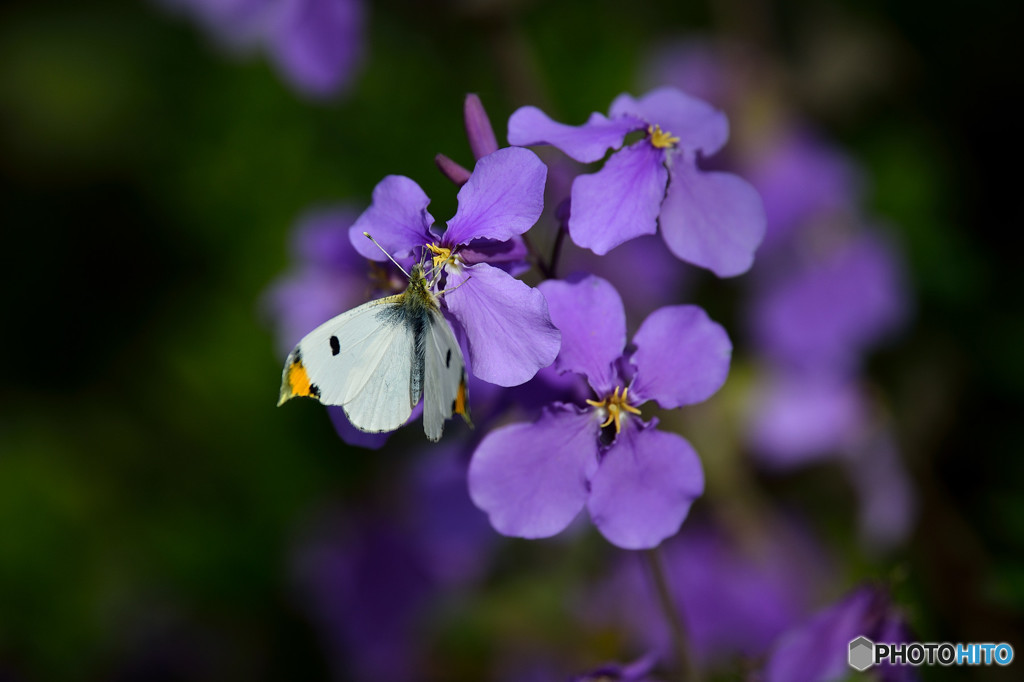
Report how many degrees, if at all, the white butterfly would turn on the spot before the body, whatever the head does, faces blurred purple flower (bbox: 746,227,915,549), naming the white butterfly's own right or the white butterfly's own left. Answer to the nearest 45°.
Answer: approximately 45° to the white butterfly's own right

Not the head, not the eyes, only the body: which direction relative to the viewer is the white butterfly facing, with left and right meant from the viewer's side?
facing away from the viewer

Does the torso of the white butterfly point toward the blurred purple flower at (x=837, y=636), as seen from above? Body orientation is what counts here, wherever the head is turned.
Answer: no

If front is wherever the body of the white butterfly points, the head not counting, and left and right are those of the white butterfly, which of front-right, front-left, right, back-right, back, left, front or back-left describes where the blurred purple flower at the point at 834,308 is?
front-right
